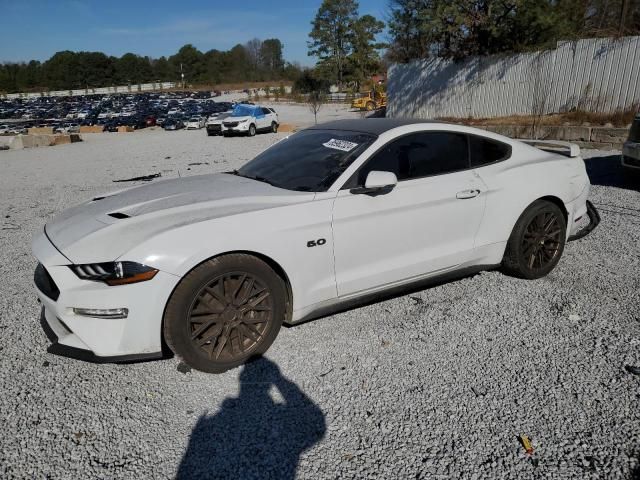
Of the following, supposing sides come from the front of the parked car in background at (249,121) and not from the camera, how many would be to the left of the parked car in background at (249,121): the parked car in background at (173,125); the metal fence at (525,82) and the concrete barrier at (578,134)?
2

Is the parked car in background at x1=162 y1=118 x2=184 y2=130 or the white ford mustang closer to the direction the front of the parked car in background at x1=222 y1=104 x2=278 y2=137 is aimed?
the white ford mustang

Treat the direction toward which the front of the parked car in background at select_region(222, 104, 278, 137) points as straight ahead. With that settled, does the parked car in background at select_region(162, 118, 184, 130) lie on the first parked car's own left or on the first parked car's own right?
on the first parked car's own right

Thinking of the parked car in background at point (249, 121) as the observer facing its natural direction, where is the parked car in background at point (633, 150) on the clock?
the parked car in background at point (633, 150) is roughly at 10 o'clock from the parked car in background at point (249, 121).

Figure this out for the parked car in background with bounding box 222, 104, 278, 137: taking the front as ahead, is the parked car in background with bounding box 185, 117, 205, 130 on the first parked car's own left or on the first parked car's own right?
on the first parked car's own right

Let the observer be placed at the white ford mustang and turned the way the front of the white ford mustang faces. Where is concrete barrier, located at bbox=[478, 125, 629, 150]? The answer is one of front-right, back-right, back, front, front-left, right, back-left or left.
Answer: back

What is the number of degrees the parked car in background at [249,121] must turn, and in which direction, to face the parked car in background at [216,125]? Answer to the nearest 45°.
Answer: approximately 45° to its right

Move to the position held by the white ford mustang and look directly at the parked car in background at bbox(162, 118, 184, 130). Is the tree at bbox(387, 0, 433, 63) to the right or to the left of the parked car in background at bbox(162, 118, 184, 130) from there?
right

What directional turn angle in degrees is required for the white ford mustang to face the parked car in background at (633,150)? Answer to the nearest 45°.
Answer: approximately 180°

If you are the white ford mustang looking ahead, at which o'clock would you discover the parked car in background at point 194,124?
The parked car in background is roughly at 4 o'clock from the white ford mustang.

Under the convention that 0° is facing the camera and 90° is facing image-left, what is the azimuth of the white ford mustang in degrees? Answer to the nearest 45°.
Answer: approximately 45°

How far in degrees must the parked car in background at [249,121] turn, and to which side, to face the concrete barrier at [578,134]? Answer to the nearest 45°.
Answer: approximately 90° to its left
